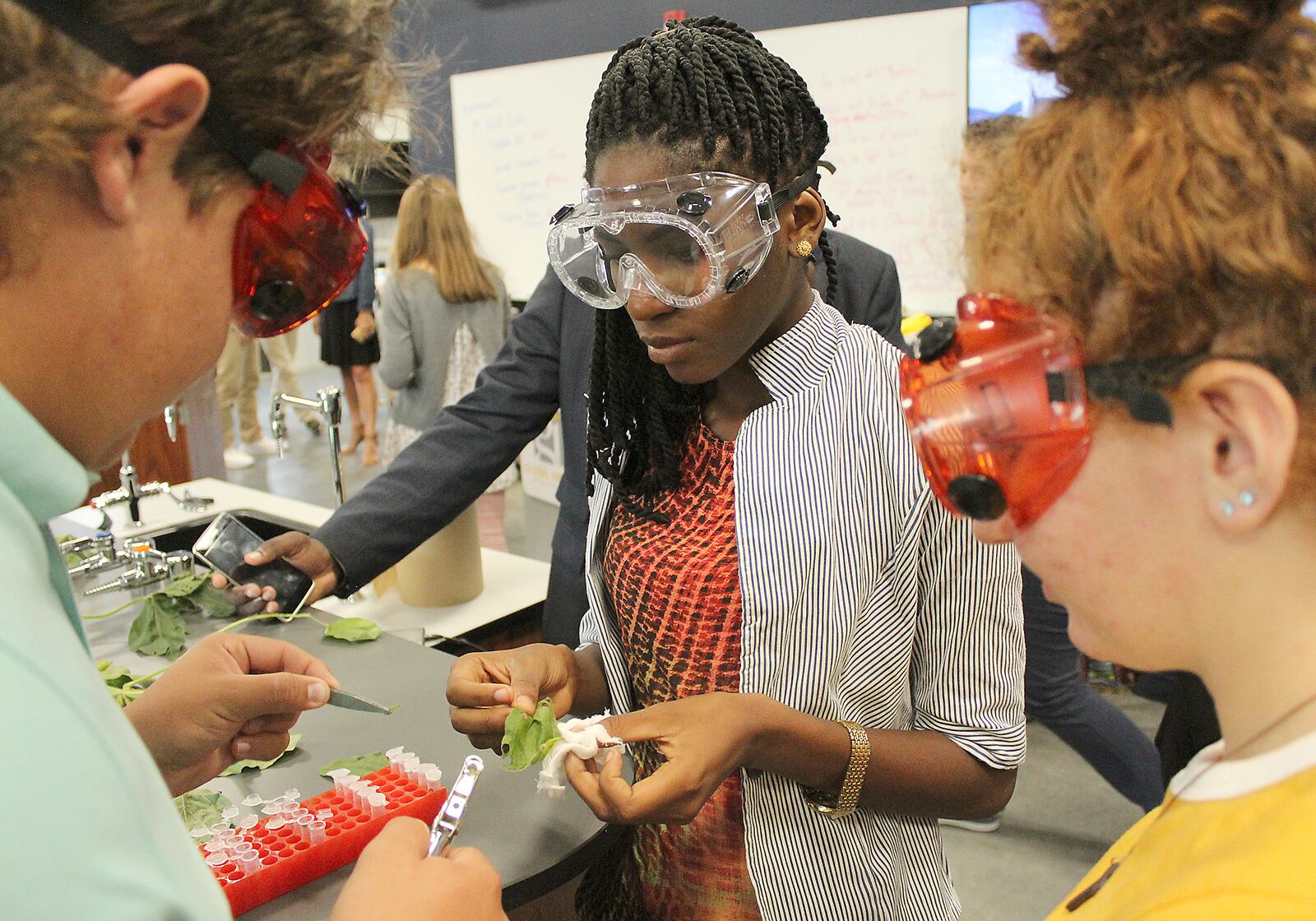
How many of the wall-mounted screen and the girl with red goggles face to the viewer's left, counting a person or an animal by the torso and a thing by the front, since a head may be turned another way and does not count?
1

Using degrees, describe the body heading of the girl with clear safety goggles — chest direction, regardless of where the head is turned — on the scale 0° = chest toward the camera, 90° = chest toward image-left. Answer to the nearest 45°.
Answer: approximately 45°

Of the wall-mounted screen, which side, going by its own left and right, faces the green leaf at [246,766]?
front

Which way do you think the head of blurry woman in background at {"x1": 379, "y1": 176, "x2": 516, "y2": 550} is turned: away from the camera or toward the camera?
away from the camera

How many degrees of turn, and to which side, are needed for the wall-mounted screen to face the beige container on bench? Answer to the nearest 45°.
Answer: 0° — it already faces it

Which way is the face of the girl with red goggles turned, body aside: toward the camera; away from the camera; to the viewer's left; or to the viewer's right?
to the viewer's left

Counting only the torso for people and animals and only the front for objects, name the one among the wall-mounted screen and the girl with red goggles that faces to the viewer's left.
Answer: the girl with red goggles

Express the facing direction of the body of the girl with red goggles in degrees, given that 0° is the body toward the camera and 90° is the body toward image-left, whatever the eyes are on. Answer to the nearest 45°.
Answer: approximately 90°
